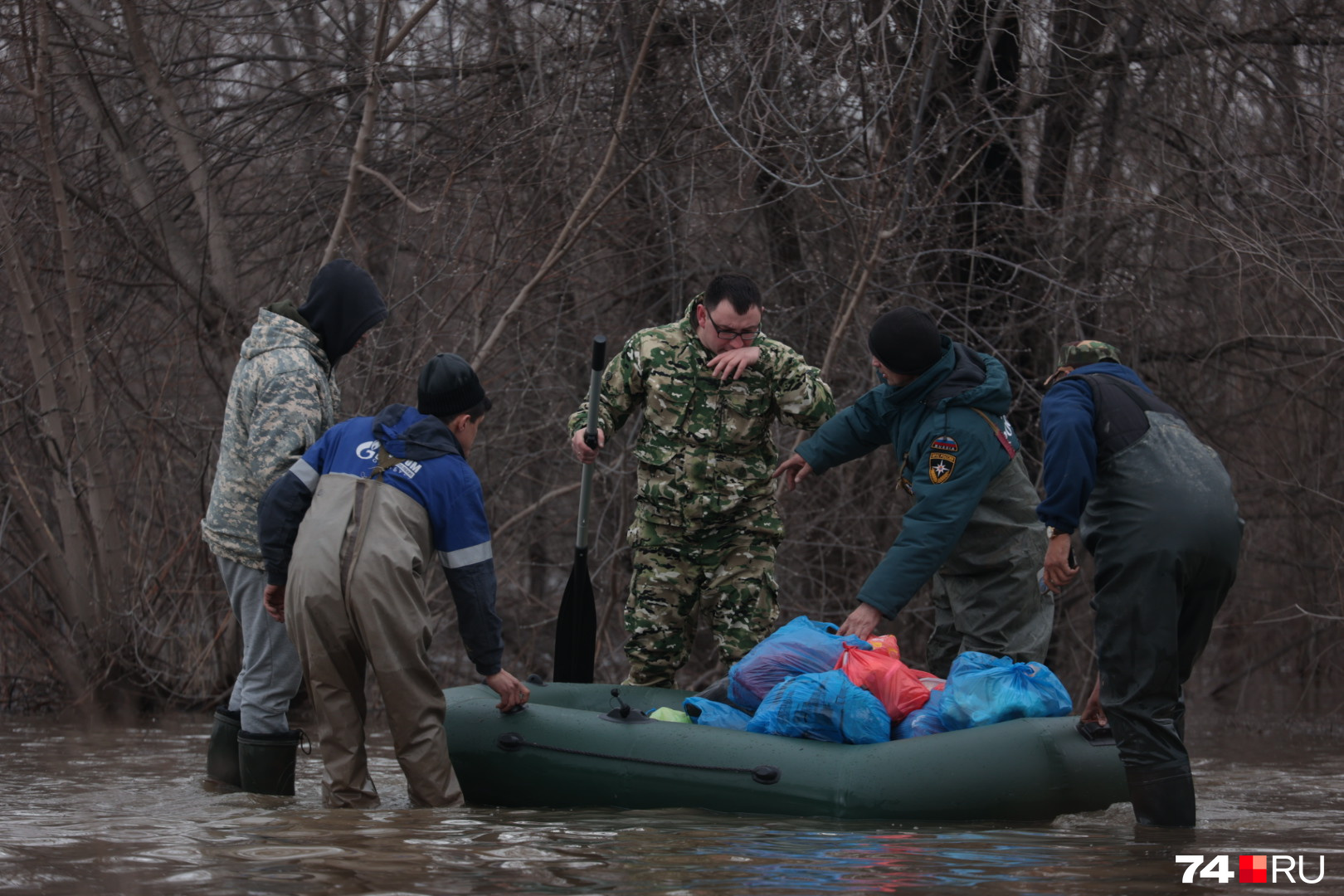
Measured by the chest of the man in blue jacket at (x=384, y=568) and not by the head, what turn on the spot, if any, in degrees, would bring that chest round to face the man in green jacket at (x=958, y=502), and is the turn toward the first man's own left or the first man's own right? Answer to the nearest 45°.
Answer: approximately 45° to the first man's own right

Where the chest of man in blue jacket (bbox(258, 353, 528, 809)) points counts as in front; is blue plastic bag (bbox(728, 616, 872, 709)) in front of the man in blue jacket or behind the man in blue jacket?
in front

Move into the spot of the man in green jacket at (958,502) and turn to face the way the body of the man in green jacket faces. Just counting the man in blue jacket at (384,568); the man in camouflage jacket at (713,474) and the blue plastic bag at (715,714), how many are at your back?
0

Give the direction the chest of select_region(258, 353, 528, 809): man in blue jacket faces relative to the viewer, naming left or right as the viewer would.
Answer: facing away from the viewer and to the right of the viewer

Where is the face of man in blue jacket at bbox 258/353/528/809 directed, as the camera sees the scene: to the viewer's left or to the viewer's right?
to the viewer's right

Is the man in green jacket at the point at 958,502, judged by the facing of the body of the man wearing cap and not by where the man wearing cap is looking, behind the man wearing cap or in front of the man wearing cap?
in front

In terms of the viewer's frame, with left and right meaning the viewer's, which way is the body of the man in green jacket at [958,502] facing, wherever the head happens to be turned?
facing to the left of the viewer

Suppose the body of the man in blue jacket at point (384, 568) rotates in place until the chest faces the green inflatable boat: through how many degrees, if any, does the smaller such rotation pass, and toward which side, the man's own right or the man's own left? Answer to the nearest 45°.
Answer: approximately 45° to the man's own right
